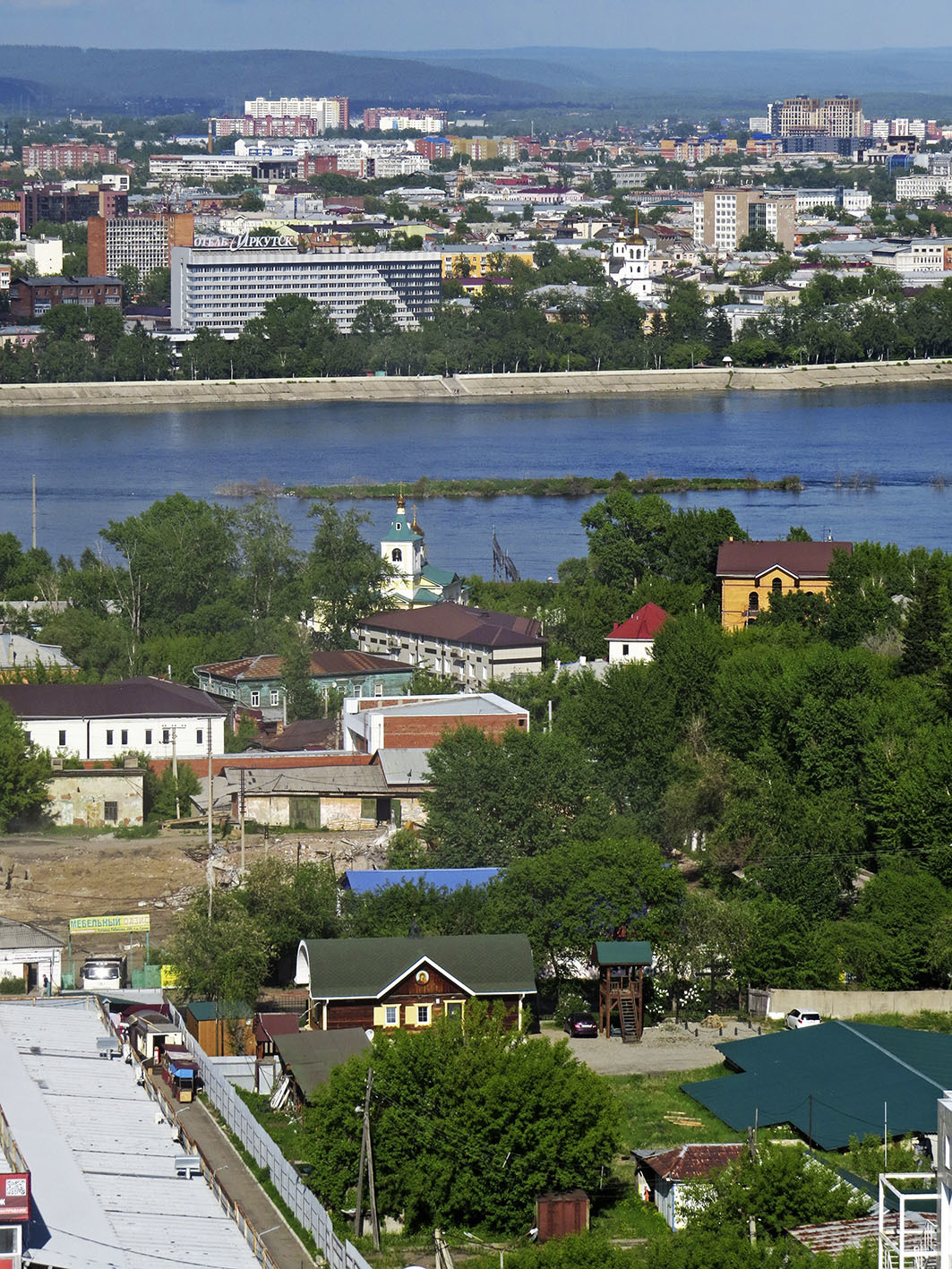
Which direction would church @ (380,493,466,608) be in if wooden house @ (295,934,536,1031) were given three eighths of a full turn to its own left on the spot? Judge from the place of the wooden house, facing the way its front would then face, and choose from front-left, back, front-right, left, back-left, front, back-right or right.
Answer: front-left

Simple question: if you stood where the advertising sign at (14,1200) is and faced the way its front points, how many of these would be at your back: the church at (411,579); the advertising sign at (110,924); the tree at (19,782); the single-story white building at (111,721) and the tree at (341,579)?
5

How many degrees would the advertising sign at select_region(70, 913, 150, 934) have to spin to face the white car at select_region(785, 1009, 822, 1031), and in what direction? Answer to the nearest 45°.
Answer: approximately 45° to its left

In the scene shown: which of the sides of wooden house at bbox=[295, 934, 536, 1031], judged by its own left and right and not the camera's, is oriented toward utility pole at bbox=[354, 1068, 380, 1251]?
front

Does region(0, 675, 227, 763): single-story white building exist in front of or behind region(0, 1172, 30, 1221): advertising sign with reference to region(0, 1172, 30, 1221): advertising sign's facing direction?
behind

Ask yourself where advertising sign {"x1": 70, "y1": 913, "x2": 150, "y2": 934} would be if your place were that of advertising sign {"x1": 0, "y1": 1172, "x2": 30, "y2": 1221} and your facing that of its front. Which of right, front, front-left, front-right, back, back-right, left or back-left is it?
back

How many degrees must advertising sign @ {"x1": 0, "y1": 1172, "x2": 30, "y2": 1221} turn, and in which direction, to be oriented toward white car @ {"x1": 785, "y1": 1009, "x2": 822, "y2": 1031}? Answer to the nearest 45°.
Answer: approximately 135° to its left

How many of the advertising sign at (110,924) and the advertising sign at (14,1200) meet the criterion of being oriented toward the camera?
2

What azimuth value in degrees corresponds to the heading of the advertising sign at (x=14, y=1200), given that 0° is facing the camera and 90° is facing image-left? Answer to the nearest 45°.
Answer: approximately 0°

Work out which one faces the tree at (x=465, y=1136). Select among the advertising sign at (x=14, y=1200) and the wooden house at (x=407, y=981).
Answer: the wooden house

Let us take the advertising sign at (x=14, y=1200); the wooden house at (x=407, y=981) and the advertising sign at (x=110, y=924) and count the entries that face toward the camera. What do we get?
3

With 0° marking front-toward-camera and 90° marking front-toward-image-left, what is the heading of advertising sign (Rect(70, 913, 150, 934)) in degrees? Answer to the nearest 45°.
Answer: approximately 0°

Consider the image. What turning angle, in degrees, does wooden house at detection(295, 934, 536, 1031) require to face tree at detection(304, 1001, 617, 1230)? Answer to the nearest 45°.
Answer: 0° — it already faces it

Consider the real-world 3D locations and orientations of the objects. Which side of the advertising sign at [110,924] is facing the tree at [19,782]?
back
